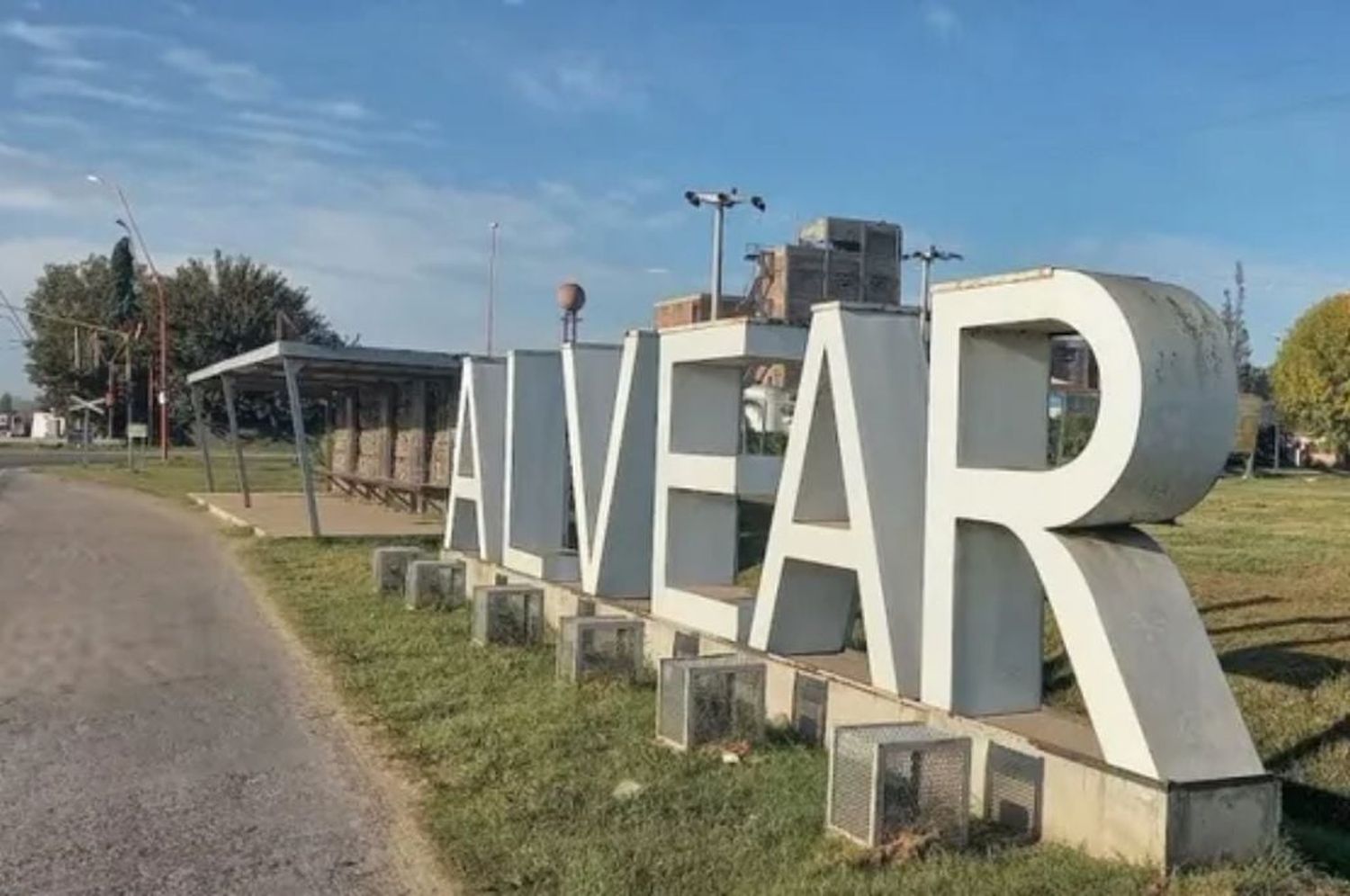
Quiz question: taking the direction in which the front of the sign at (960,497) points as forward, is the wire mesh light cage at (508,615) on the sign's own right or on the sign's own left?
on the sign's own right

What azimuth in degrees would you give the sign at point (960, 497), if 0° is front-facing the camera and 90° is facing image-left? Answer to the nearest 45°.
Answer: approximately 45°

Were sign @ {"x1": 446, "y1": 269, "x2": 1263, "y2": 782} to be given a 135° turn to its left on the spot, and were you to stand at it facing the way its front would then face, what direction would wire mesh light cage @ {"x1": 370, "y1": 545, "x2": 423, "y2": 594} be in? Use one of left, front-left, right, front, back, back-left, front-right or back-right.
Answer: back-left

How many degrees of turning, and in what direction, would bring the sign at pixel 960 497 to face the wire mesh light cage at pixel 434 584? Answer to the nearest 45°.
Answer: approximately 90° to its right
